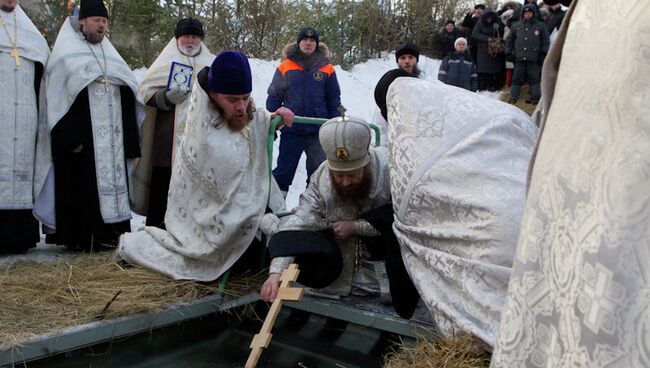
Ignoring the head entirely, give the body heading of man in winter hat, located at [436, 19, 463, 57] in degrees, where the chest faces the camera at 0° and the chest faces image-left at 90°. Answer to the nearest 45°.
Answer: approximately 0°

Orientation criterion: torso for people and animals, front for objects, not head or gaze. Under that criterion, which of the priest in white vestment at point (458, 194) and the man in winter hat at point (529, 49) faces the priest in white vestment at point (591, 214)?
the man in winter hat

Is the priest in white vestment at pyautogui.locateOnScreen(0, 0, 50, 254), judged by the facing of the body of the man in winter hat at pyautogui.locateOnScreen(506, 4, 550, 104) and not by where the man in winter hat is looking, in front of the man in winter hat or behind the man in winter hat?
in front

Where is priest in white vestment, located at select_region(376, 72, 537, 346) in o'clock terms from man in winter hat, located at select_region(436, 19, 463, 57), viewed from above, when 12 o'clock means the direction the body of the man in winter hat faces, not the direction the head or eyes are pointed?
The priest in white vestment is roughly at 12 o'clock from the man in winter hat.

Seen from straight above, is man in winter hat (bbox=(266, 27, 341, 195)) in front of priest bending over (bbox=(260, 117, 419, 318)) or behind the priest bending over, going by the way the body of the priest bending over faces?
behind

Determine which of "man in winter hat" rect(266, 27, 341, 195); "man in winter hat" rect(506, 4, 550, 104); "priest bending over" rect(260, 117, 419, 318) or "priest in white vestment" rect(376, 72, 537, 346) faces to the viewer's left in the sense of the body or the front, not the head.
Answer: the priest in white vestment

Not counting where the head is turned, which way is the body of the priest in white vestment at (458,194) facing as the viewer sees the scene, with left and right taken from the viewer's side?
facing to the left of the viewer

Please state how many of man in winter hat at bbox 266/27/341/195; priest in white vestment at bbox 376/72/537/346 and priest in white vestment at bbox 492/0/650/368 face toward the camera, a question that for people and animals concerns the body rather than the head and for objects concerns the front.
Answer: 1

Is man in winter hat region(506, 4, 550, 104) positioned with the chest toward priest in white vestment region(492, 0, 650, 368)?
yes

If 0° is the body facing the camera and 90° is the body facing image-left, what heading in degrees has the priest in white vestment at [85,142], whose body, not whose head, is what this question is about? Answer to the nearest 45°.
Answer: approximately 315°
